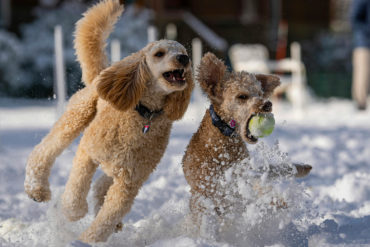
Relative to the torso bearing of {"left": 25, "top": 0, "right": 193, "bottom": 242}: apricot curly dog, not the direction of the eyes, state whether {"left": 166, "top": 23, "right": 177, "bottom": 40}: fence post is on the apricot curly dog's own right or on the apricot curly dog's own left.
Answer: on the apricot curly dog's own left

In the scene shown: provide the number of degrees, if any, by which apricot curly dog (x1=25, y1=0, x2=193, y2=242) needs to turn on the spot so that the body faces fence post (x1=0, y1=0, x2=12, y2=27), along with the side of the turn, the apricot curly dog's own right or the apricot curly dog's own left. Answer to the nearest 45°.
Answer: approximately 135° to the apricot curly dog's own left

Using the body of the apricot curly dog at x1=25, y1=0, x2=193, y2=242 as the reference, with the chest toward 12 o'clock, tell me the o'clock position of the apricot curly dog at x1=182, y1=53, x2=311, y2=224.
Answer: the apricot curly dog at x1=182, y1=53, x2=311, y2=224 is roughly at 10 o'clock from the apricot curly dog at x1=25, y1=0, x2=193, y2=242.

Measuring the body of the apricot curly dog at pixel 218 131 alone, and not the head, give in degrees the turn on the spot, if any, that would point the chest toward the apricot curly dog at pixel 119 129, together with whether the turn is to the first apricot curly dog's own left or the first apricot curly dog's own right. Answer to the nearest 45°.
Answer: approximately 90° to the first apricot curly dog's own right

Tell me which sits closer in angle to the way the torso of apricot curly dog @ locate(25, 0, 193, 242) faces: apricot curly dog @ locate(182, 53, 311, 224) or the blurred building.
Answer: the apricot curly dog

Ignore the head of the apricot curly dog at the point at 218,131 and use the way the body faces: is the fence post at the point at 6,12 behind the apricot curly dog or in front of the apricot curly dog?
behind

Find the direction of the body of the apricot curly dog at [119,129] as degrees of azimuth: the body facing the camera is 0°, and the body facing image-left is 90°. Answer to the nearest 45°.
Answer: approximately 315°
